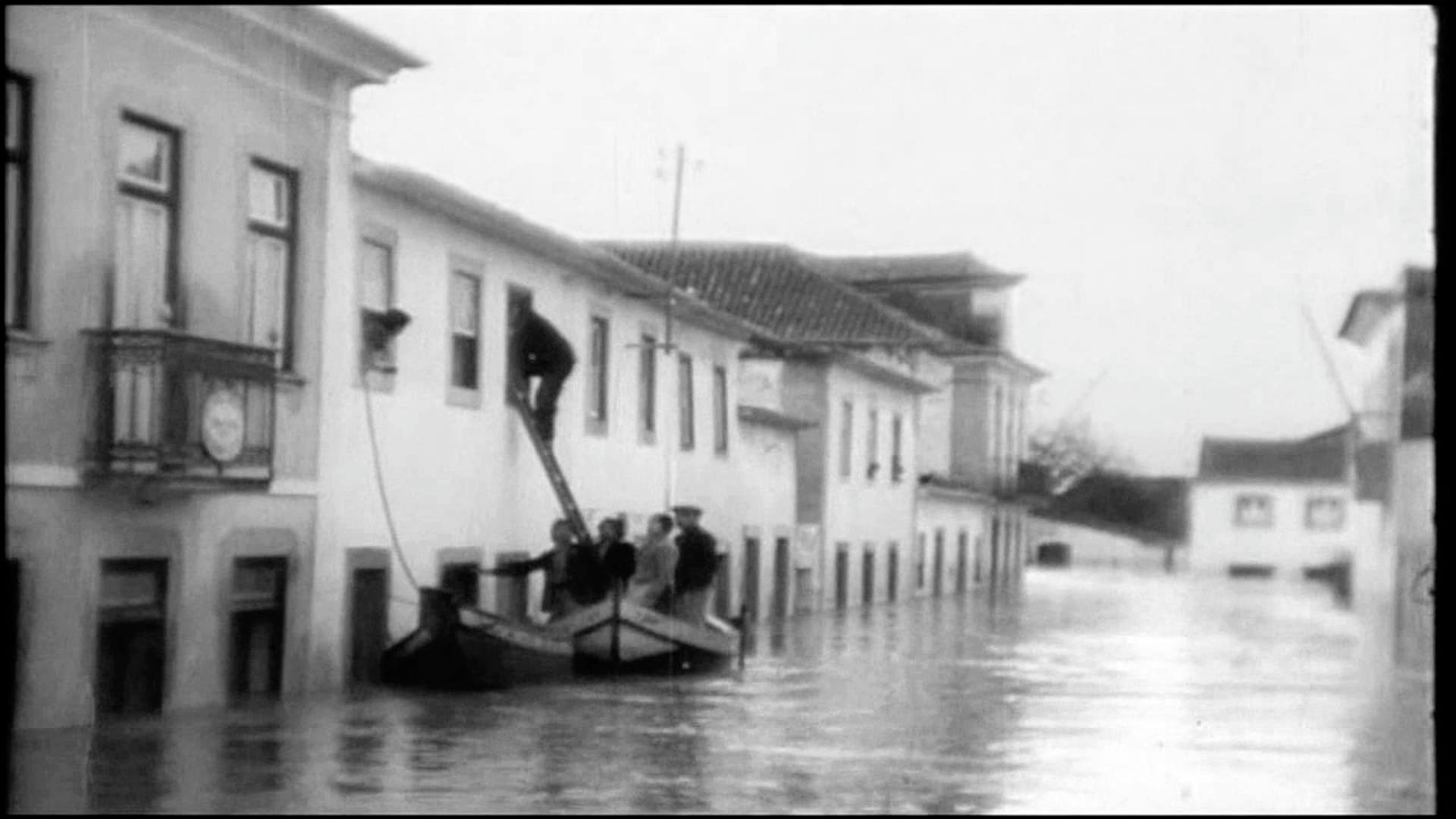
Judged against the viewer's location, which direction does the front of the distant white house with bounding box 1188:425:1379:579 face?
facing the viewer

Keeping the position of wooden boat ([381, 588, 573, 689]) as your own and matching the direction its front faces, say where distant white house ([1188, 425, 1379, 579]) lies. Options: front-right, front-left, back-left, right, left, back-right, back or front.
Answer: back-left

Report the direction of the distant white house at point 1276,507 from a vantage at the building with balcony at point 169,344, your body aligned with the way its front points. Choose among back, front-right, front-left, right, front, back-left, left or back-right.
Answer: front-left

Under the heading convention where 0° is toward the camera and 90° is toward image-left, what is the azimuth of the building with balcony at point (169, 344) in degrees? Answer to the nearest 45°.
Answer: approximately 315°

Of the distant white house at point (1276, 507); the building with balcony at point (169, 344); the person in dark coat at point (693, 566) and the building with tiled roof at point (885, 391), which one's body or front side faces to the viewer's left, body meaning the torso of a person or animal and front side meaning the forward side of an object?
the person in dark coat

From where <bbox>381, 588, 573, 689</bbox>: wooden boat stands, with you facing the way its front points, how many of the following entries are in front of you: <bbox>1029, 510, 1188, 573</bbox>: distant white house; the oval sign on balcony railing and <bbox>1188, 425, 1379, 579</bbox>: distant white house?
1

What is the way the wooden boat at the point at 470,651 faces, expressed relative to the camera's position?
facing the viewer and to the left of the viewer

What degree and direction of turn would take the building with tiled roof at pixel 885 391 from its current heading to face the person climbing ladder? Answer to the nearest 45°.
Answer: approximately 90° to its right

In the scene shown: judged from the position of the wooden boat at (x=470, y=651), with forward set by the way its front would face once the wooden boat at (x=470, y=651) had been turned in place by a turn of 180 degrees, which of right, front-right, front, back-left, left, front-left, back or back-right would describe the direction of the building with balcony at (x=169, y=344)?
back

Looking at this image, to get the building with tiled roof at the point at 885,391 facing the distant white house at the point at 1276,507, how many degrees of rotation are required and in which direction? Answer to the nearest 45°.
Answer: approximately 45° to its left

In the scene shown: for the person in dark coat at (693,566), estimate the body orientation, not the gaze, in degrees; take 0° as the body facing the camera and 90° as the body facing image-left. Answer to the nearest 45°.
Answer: approximately 90°

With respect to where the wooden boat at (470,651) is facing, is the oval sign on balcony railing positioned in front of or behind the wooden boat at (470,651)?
in front

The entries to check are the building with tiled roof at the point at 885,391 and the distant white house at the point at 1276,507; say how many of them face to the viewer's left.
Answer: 0

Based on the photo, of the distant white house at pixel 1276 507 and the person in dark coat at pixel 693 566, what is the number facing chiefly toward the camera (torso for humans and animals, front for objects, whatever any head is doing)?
1

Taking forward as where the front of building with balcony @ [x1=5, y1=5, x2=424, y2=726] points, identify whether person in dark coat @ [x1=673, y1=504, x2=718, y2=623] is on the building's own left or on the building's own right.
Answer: on the building's own left

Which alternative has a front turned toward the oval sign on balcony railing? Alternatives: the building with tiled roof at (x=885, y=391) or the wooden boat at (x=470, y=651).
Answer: the wooden boat
